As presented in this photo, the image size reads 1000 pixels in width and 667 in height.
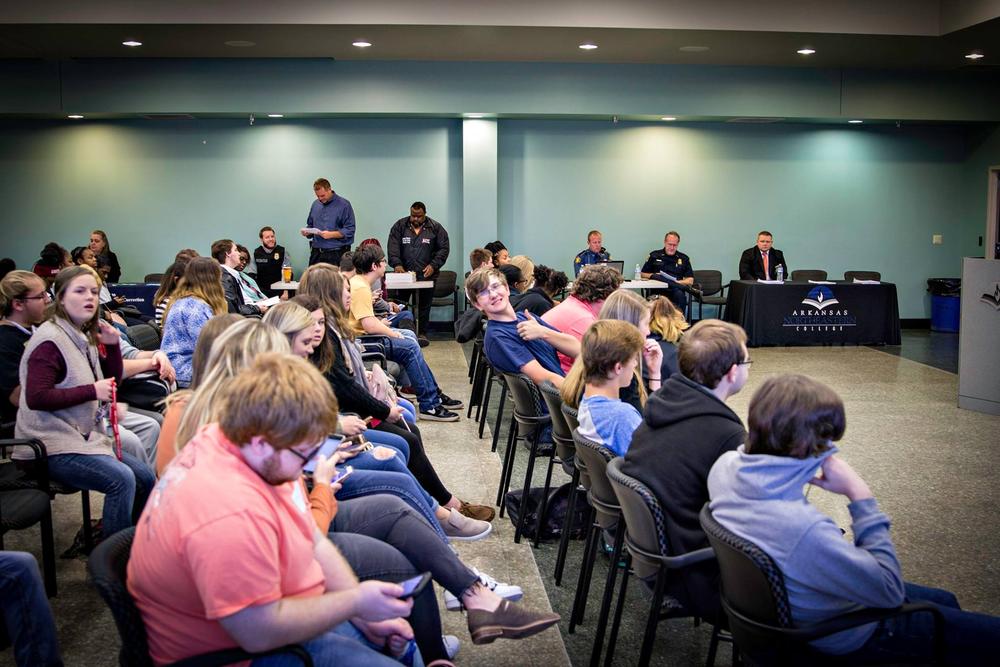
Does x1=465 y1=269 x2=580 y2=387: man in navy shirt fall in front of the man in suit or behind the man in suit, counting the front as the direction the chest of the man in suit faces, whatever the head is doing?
in front

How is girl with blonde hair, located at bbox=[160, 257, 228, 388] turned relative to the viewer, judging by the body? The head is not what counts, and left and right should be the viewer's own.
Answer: facing away from the viewer and to the right of the viewer

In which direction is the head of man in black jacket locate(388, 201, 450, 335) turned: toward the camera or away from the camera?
toward the camera

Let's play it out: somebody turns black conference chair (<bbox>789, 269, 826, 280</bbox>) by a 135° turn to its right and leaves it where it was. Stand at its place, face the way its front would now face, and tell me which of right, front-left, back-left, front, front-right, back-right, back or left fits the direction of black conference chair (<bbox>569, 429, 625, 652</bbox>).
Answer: back-left

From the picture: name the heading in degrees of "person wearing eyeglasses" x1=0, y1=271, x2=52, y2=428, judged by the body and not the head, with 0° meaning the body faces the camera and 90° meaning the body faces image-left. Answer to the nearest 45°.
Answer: approximately 270°

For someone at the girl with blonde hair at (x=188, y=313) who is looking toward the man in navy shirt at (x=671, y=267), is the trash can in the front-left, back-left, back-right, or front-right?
front-right

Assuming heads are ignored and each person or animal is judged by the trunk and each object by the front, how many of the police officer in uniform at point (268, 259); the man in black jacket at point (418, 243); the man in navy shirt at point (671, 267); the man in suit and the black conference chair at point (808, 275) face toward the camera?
5

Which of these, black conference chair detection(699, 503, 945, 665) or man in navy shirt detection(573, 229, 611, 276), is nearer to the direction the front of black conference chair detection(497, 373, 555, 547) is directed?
the man in navy shirt

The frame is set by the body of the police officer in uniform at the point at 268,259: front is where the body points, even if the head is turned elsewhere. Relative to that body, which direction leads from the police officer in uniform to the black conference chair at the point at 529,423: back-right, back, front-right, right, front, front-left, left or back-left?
front

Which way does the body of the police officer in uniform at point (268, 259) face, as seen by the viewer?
toward the camera

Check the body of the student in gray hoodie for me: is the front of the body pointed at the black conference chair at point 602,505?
no

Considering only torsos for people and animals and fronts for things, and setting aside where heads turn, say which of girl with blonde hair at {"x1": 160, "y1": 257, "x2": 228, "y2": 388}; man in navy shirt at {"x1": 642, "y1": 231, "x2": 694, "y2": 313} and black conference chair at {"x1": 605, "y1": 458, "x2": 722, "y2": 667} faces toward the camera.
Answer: the man in navy shirt

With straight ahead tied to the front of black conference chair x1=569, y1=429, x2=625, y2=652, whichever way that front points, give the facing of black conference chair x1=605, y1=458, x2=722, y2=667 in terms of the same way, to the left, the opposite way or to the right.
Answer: the same way

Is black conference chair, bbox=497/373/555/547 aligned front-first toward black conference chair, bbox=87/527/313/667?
no
